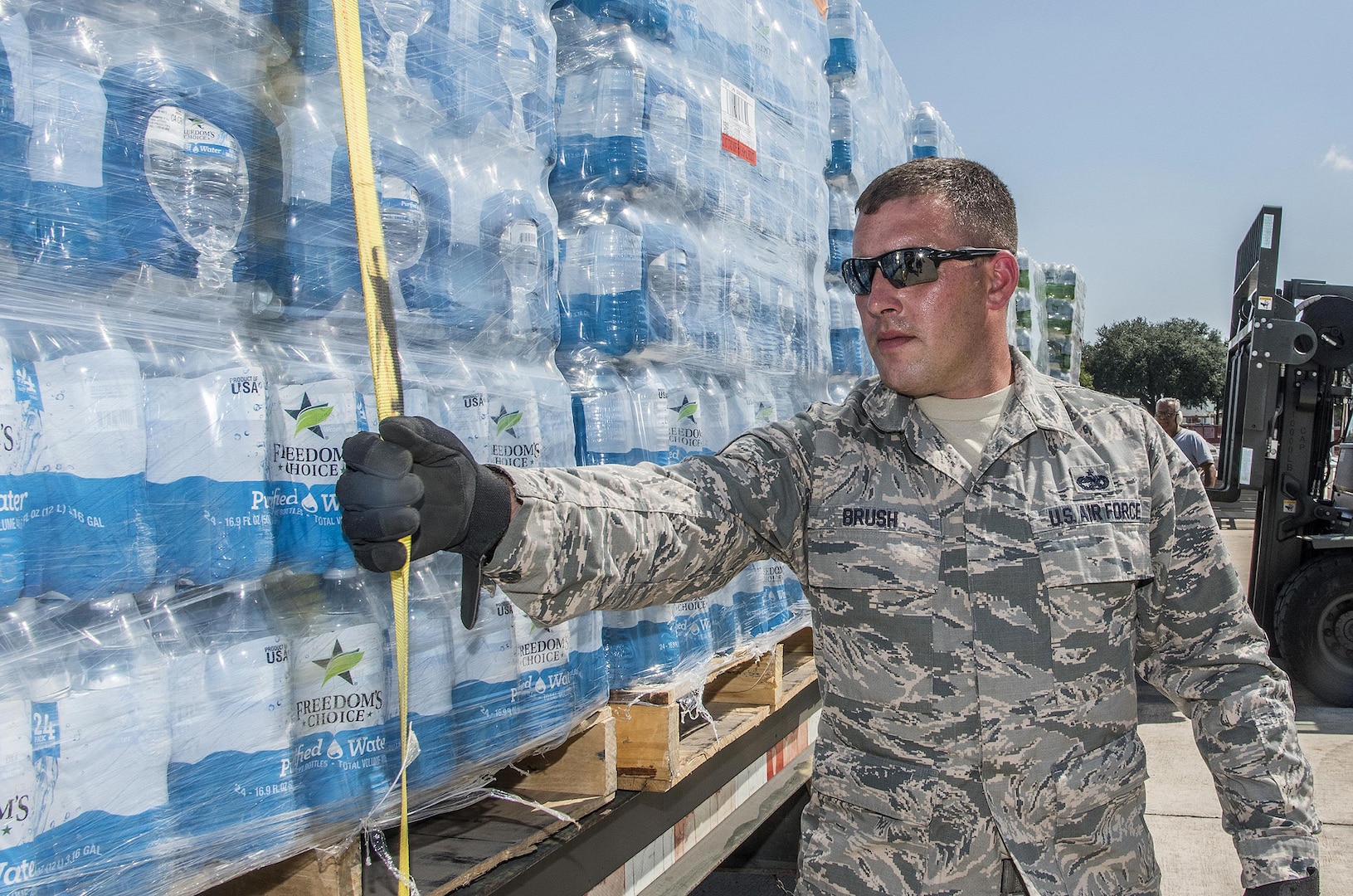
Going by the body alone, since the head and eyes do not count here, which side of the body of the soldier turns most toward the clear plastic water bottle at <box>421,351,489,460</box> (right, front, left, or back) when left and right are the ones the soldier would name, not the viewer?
right

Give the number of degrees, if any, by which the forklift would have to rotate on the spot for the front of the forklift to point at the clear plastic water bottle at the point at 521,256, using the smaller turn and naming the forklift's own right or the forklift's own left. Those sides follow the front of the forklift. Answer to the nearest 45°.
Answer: approximately 90° to the forklift's own left

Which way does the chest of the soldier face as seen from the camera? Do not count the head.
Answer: toward the camera

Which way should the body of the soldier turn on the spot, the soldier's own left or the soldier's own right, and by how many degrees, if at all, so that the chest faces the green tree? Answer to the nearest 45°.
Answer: approximately 180°

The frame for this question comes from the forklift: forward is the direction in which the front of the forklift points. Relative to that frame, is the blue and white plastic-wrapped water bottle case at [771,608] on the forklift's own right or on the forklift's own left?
on the forklift's own left

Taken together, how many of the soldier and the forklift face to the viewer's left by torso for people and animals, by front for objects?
1

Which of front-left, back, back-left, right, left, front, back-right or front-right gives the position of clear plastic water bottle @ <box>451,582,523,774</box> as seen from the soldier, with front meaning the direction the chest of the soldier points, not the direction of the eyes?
right

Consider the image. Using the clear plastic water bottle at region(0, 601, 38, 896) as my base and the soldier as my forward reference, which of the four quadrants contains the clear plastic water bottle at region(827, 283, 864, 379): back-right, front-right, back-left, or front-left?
front-left

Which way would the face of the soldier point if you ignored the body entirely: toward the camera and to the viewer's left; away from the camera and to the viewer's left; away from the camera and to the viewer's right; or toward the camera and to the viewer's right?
toward the camera and to the viewer's left

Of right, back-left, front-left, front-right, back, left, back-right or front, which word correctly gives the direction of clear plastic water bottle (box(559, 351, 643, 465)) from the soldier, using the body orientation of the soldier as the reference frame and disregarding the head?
back-right

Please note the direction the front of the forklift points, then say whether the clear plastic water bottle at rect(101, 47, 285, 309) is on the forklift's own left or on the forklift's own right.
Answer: on the forklift's own left

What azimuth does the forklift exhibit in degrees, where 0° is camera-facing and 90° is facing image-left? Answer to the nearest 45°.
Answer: approximately 90°

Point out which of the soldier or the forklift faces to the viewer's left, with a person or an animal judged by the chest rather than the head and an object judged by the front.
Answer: the forklift

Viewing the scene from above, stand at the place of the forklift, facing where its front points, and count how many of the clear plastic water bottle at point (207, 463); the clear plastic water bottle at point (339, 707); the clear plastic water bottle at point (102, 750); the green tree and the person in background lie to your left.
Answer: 3
